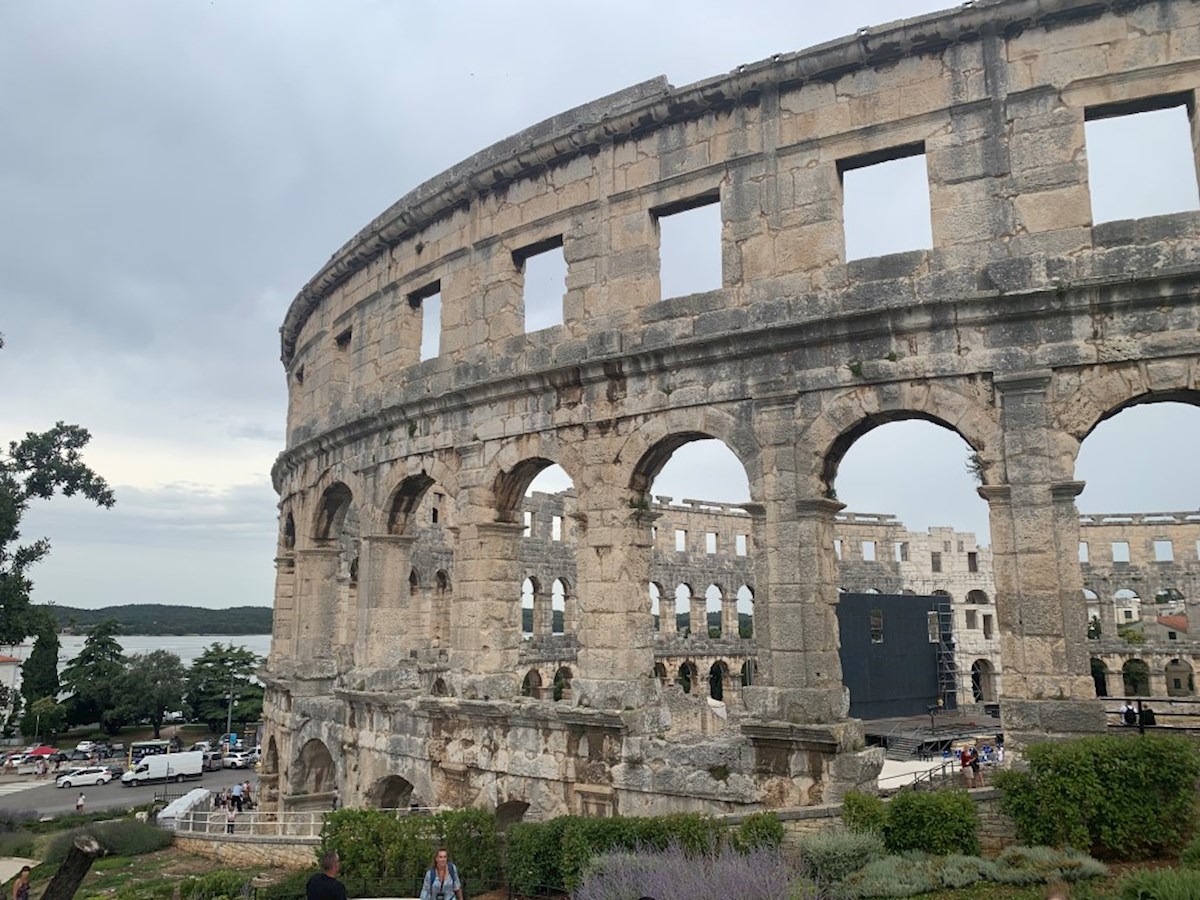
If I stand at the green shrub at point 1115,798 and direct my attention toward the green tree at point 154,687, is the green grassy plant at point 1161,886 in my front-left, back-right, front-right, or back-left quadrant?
back-left

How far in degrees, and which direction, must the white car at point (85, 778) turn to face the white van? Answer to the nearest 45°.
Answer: approximately 135° to its left

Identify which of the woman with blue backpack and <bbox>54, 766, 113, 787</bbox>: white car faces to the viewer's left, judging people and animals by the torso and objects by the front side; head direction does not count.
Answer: the white car

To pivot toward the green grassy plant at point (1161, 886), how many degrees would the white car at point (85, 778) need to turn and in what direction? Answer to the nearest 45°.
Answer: approximately 90° to its left

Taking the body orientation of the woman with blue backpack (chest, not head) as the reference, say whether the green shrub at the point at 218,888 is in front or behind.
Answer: behind

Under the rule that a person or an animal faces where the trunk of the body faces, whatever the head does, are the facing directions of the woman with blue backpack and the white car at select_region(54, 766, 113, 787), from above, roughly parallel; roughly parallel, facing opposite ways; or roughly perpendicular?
roughly perpendicular

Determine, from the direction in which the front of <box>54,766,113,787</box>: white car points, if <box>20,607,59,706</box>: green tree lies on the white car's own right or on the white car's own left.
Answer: on the white car's own right

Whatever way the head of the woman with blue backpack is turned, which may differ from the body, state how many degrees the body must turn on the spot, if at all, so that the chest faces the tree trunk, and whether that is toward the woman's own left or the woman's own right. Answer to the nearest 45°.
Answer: approximately 45° to the woman's own right

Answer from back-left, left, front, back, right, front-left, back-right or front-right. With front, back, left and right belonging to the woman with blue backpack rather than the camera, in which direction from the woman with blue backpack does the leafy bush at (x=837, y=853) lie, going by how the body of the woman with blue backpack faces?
left

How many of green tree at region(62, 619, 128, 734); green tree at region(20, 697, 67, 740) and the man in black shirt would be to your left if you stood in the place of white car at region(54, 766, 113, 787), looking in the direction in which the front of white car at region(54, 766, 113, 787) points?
1

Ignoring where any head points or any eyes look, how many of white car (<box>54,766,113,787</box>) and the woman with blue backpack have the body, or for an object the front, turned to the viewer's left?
1

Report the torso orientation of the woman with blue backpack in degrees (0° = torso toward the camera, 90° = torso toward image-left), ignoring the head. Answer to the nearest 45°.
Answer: approximately 0°

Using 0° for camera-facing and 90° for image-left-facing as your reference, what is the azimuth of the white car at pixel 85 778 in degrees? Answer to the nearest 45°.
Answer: approximately 90°
